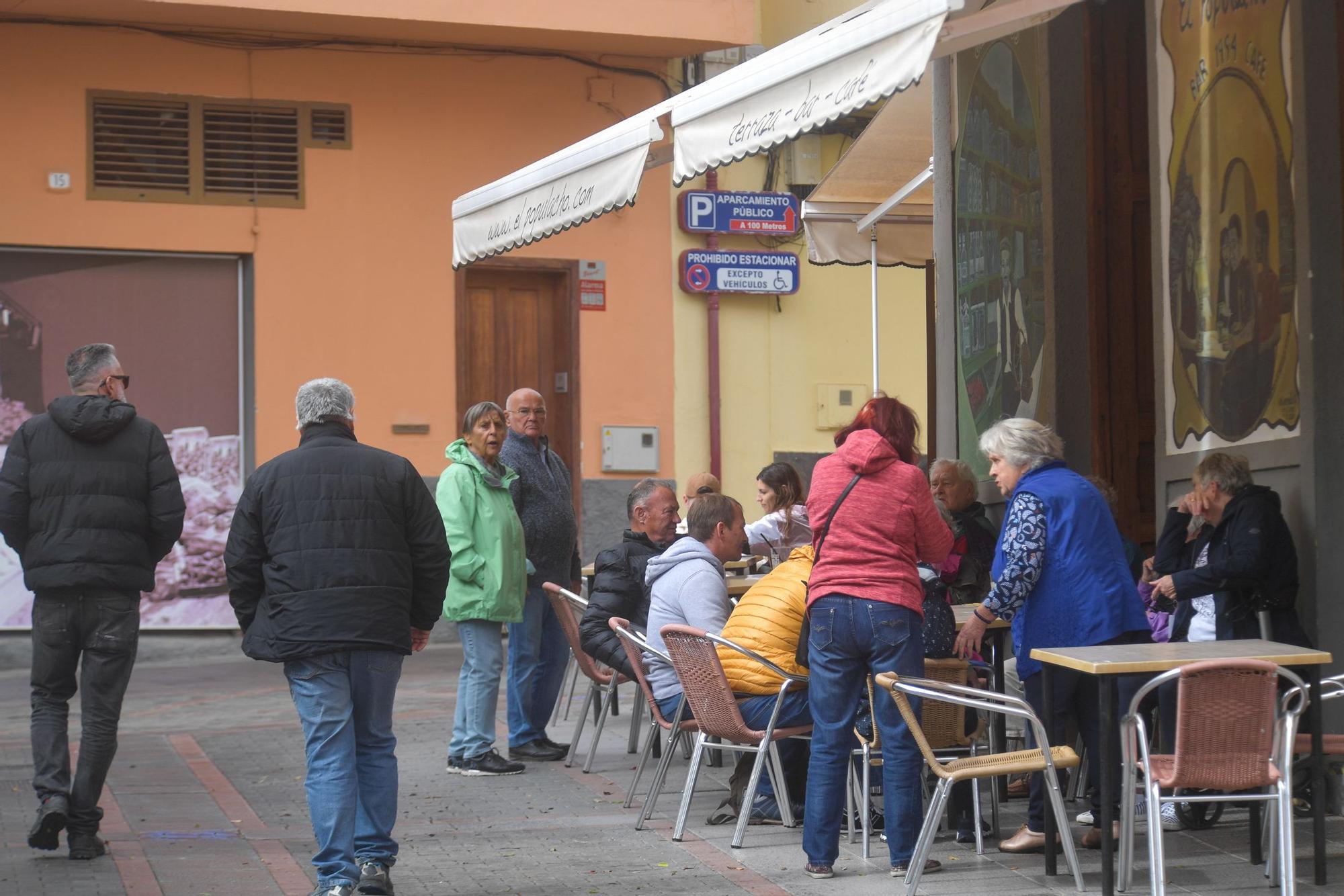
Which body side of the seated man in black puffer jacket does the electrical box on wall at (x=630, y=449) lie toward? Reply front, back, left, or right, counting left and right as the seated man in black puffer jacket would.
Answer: left

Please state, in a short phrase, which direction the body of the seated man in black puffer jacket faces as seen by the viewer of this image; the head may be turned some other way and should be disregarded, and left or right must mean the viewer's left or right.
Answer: facing to the right of the viewer

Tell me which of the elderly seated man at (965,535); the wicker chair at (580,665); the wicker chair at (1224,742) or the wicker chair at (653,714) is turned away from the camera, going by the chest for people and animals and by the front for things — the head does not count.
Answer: the wicker chair at (1224,742)

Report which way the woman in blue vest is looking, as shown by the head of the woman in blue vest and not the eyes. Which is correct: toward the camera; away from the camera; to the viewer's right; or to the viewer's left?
to the viewer's left

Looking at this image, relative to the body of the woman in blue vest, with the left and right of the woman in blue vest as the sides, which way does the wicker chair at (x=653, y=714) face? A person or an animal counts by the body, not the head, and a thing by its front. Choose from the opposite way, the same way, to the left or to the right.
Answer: the opposite way

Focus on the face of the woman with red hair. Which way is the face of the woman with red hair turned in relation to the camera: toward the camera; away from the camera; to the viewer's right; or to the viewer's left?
away from the camera

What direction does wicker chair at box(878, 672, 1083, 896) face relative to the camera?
to the viewer's right

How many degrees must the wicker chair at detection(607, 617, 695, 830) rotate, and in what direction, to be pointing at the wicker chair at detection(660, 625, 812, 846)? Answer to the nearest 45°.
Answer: approximately 45° to its right

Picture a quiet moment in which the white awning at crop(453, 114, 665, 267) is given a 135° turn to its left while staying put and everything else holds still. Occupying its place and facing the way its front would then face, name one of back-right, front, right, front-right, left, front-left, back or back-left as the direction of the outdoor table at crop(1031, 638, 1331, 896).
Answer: front-right

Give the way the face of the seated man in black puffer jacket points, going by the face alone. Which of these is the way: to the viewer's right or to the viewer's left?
to the viewer's right
